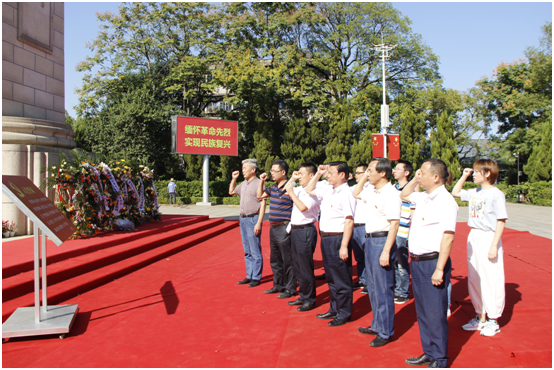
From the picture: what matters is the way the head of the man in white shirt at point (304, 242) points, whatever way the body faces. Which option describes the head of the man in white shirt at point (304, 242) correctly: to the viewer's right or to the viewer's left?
to the viewer's left

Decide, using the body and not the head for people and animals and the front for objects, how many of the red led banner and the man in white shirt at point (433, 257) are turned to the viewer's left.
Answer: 1

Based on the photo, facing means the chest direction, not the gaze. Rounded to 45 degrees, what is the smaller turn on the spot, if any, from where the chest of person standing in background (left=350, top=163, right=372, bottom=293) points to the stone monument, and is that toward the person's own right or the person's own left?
approximately 45° to the person's own right

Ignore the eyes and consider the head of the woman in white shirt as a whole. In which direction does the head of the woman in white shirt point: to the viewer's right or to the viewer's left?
to the viewer's left

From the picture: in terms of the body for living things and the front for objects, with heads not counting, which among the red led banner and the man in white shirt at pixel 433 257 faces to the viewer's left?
the man in white shirt

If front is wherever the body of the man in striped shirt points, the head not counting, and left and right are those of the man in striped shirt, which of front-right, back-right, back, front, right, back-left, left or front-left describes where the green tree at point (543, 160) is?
back
